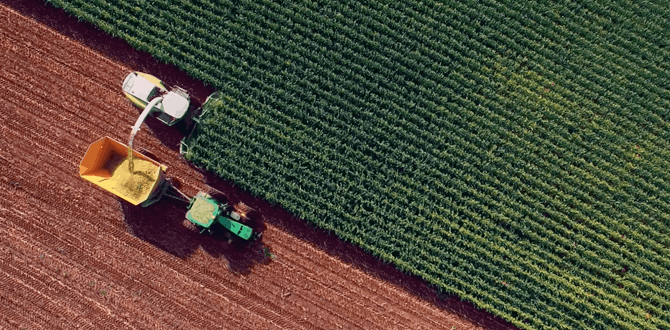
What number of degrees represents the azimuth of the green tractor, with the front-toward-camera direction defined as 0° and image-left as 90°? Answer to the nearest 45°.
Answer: approximately 315°

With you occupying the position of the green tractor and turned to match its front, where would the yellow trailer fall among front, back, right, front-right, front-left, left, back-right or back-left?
back-right
